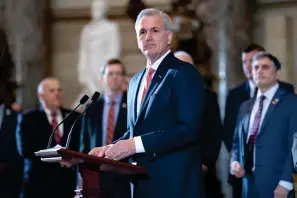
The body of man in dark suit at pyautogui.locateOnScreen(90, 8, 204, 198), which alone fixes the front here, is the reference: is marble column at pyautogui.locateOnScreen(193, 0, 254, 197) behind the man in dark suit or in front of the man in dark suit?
behind

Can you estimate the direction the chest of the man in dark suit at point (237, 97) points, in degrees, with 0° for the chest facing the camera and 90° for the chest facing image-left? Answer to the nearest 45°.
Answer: approximately 45°

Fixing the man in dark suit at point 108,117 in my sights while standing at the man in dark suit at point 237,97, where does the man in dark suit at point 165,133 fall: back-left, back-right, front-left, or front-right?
front-left

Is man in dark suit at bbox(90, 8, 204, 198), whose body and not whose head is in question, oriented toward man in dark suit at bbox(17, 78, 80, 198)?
no

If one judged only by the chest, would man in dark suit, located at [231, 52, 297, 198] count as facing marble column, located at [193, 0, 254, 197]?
no

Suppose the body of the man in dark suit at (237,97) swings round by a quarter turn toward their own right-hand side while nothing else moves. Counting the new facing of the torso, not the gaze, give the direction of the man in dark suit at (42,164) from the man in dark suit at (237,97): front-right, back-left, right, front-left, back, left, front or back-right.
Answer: front-left

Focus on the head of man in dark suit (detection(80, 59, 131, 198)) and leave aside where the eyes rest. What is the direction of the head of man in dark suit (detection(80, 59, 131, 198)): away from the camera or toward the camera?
toward the camera

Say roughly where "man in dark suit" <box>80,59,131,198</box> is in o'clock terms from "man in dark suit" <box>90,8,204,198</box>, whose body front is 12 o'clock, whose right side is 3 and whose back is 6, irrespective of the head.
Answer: "man in dark suit" <box>80,59,131,198</box> is roughly at 4 o'clock from "man in dark suit" <box>90,8,204,198</box>.

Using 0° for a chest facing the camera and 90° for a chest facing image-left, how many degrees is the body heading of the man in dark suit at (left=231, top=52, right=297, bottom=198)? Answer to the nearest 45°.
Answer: approximately 45°

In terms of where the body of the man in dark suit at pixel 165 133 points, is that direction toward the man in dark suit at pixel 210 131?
no

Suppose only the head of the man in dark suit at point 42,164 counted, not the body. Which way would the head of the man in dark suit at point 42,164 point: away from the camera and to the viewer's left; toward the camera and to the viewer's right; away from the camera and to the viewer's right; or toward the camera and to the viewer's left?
toward the camera and to the viewer's right

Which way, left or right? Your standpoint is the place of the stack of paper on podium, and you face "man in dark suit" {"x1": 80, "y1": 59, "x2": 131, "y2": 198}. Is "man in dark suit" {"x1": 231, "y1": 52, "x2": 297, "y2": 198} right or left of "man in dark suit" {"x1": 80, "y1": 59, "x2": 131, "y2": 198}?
right

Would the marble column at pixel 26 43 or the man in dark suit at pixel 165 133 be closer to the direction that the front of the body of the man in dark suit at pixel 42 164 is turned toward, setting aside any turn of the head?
the man in dark suit

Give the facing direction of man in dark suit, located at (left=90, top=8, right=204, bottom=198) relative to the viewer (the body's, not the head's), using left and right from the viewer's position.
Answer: facing the viewer and to the left of the viewer

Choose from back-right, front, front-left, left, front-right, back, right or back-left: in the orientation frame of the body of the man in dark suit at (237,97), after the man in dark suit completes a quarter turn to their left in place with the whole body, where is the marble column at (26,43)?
back
